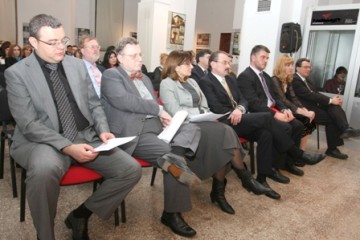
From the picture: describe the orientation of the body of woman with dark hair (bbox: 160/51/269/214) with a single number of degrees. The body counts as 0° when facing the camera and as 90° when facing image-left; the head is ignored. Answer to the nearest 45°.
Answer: approximately 315°

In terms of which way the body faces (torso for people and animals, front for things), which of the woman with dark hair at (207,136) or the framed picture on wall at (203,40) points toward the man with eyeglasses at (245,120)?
the framed picture on wall

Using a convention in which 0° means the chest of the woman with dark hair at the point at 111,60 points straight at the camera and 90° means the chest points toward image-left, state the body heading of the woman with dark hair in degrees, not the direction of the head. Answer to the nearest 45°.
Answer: approximately 315°

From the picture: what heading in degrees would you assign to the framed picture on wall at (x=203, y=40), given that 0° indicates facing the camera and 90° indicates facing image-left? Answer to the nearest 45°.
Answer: approximately 0°

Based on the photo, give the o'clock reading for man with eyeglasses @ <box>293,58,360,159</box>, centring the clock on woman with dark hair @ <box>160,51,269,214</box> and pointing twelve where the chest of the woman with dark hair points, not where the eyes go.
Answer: The man with eyeglasses is roughly at 9 o'clock from the woman with dark hair.
